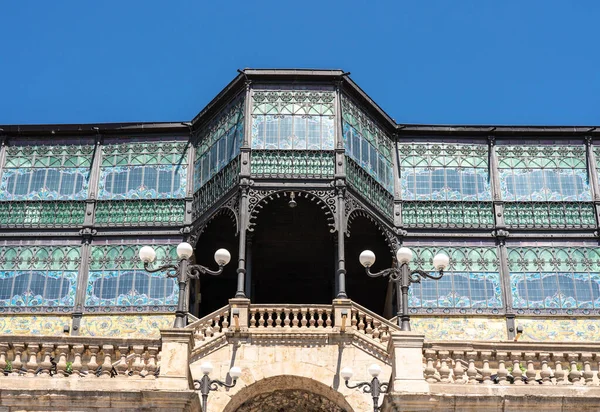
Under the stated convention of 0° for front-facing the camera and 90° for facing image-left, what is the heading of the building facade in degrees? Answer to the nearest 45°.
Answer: approximately 0°
